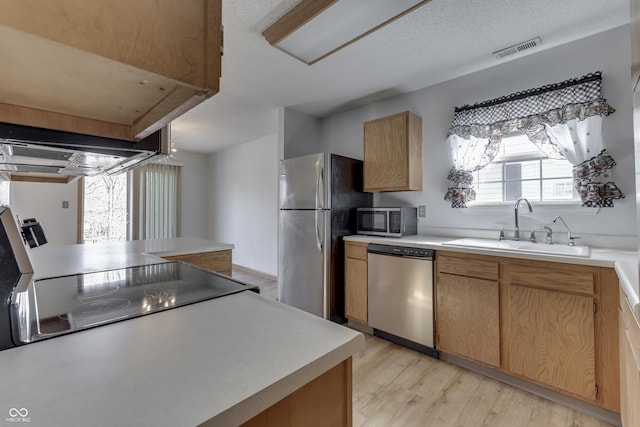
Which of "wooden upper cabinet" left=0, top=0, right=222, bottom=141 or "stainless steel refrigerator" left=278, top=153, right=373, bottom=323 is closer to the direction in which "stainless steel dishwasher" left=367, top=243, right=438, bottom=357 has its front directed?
the wooden upper cabinet

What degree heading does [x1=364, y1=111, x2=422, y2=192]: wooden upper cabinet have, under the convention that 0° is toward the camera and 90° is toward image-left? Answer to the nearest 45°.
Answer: approximately 45°

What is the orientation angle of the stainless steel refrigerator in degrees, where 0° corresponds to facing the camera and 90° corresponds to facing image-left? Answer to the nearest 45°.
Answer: approximately 45°

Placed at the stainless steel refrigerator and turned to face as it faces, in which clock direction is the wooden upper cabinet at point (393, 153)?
The wooden upper cabinet is roughly at 8 o'clock from the stainless steel refrigerator.

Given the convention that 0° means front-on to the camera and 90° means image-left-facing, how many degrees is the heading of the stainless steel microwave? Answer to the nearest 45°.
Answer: approximately 45°

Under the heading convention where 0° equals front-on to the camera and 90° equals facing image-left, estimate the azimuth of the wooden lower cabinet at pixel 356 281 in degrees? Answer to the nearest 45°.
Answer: approximately 45°
